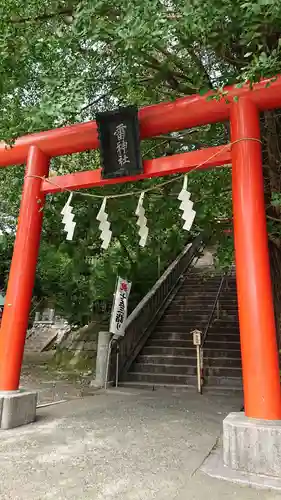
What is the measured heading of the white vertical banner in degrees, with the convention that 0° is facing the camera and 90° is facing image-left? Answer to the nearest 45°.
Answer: approximately 0°

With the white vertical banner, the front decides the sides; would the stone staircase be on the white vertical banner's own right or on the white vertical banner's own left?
on the white vertical banner's own left

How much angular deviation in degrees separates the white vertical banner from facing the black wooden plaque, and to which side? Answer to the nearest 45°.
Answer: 0° — it already faces it

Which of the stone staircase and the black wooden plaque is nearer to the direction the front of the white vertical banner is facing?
the black wooden plaque

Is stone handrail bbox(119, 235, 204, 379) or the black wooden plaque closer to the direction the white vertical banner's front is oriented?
the black wooden plaque

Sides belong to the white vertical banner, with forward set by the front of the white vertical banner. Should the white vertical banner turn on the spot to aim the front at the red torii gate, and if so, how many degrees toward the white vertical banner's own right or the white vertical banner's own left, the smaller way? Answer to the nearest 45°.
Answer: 0° — it already faces it
